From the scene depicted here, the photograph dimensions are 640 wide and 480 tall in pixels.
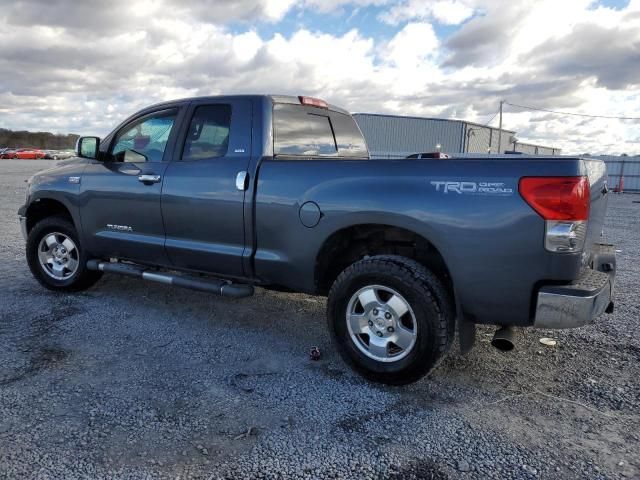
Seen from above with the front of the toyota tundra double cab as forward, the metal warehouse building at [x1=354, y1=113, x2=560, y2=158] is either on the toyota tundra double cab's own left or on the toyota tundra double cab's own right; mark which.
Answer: on the toyota tundra double cab's own right

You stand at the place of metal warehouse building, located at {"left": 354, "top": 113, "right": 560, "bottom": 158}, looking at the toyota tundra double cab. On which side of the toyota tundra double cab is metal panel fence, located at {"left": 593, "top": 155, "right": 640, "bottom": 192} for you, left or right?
left

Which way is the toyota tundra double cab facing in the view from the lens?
facing away from the viewer and to the left of the viewer

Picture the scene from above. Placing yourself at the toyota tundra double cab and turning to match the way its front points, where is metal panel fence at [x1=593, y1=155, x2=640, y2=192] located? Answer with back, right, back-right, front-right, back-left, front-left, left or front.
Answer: right
